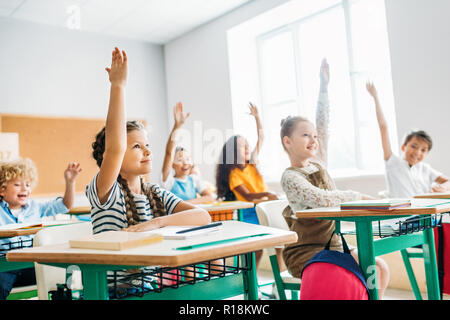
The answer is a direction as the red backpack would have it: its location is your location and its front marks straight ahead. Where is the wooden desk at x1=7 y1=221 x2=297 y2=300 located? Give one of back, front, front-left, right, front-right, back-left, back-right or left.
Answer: front-right

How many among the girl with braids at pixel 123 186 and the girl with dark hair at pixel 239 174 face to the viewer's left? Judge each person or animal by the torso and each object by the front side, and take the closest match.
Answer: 0

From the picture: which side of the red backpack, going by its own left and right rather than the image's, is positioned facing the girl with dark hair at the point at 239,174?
back

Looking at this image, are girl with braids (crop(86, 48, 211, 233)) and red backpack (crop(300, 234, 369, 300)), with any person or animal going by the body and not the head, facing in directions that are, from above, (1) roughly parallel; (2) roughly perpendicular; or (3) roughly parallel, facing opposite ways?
roughly perpendicular

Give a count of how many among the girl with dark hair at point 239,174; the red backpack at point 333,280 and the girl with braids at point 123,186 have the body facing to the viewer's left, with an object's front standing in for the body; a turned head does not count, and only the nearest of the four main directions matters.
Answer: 0

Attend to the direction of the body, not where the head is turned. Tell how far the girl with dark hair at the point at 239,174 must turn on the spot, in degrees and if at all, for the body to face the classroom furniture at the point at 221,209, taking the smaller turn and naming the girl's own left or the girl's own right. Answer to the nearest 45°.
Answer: approximately 45° to the girl's own right

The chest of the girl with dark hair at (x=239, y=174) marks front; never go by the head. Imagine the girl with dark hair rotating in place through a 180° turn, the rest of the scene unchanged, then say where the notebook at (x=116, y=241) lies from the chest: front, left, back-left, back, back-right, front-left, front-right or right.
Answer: back-left

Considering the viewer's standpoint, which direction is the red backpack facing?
facing the viewer

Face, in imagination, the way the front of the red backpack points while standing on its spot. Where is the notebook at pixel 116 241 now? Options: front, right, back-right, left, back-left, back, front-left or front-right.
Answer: front-right
